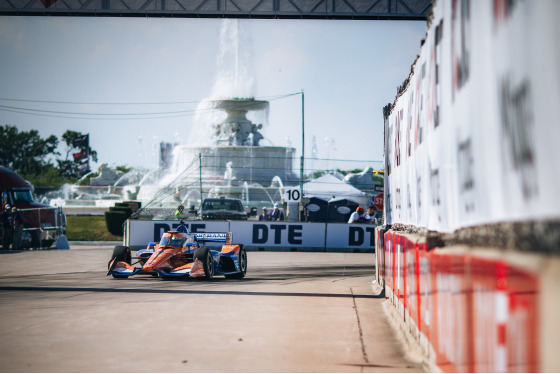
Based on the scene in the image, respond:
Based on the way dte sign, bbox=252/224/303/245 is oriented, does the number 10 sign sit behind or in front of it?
behind

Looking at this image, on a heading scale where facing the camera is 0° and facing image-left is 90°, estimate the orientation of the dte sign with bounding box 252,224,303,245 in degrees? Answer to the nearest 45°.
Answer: approximately 0°

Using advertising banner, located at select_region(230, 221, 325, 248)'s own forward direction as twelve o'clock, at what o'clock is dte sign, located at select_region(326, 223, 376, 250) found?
The dte sign is roughly at 9 o'clock from the advertising banner.

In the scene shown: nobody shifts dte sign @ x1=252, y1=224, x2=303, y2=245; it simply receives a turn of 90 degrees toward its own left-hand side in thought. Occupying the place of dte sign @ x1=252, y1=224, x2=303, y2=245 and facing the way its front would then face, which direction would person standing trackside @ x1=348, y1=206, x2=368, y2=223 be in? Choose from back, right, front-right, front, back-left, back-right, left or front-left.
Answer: front

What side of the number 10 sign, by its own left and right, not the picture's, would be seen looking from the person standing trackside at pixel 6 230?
right

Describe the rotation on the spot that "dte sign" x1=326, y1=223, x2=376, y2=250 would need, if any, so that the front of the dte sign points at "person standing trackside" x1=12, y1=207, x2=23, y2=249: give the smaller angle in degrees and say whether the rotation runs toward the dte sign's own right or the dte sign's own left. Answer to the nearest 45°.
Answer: approximately 90° to the dte sign's own right

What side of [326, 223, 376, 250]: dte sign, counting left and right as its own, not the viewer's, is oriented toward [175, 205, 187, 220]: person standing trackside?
right

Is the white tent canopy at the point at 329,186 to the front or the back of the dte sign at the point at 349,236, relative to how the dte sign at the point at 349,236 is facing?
to the back

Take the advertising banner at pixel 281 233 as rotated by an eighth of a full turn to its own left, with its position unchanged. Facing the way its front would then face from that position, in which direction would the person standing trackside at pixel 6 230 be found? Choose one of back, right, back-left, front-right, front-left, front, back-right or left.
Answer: back-right

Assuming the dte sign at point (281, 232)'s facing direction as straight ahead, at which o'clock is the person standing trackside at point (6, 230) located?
The person standing trackside is roughly at 3 o'clock from the dte sign.
